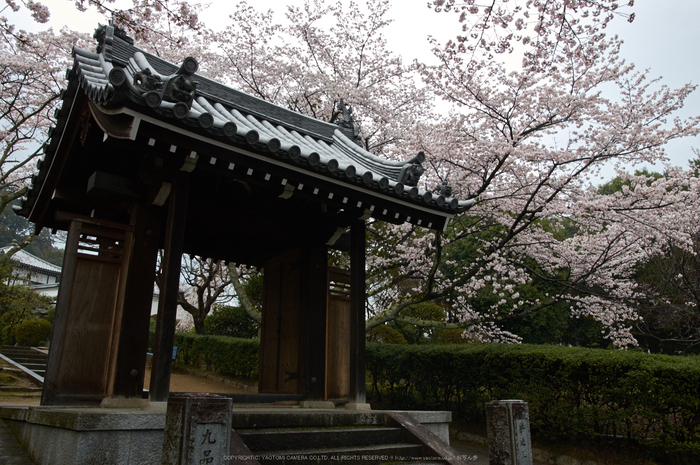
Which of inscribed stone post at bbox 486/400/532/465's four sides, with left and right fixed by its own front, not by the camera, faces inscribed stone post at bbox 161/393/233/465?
right

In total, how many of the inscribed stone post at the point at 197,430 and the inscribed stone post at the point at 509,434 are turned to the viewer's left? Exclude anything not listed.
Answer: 0

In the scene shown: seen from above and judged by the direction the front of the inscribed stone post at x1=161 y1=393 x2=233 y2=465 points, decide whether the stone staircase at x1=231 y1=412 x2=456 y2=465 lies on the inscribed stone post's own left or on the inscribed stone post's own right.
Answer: on the inscribed stone post's own left

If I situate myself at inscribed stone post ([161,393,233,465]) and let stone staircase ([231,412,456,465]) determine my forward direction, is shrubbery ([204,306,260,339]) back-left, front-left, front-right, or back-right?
front-left

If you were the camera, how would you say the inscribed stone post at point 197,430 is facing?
facing the viewer and to the right of the viewer

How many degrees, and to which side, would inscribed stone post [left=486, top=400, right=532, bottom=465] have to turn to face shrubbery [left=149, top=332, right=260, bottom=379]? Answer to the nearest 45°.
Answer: approximately 180°

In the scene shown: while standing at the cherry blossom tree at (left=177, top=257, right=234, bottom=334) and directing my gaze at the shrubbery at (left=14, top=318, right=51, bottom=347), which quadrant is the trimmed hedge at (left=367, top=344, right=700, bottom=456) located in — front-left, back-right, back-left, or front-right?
back-left
